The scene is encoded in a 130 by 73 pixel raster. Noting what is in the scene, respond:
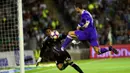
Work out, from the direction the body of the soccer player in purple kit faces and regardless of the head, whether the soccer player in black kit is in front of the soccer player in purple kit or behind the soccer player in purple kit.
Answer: in front

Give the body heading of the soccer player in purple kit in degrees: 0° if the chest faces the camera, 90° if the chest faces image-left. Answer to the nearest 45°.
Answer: approximately 90°
